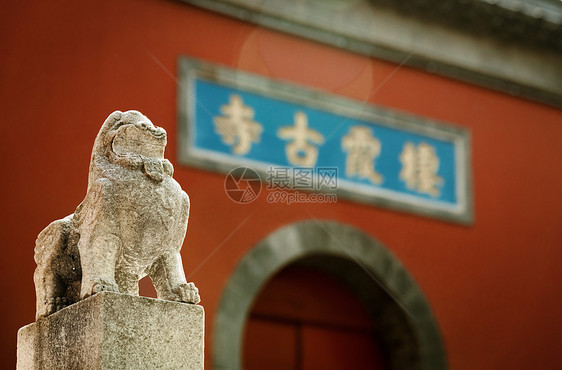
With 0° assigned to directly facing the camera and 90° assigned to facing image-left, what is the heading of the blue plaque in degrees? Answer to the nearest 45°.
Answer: approximately 315°

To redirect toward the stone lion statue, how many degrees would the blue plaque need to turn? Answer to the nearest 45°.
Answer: approximately 45° to its right

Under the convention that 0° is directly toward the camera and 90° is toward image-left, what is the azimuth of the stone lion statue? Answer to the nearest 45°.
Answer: approximately 315°

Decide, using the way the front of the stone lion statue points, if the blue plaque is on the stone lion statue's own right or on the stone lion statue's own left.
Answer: on the stone lion statue's own left

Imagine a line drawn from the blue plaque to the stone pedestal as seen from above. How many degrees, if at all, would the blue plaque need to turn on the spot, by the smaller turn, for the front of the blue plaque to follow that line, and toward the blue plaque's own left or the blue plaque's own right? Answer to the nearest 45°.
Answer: approximately 45° to the blue plaque's own right
